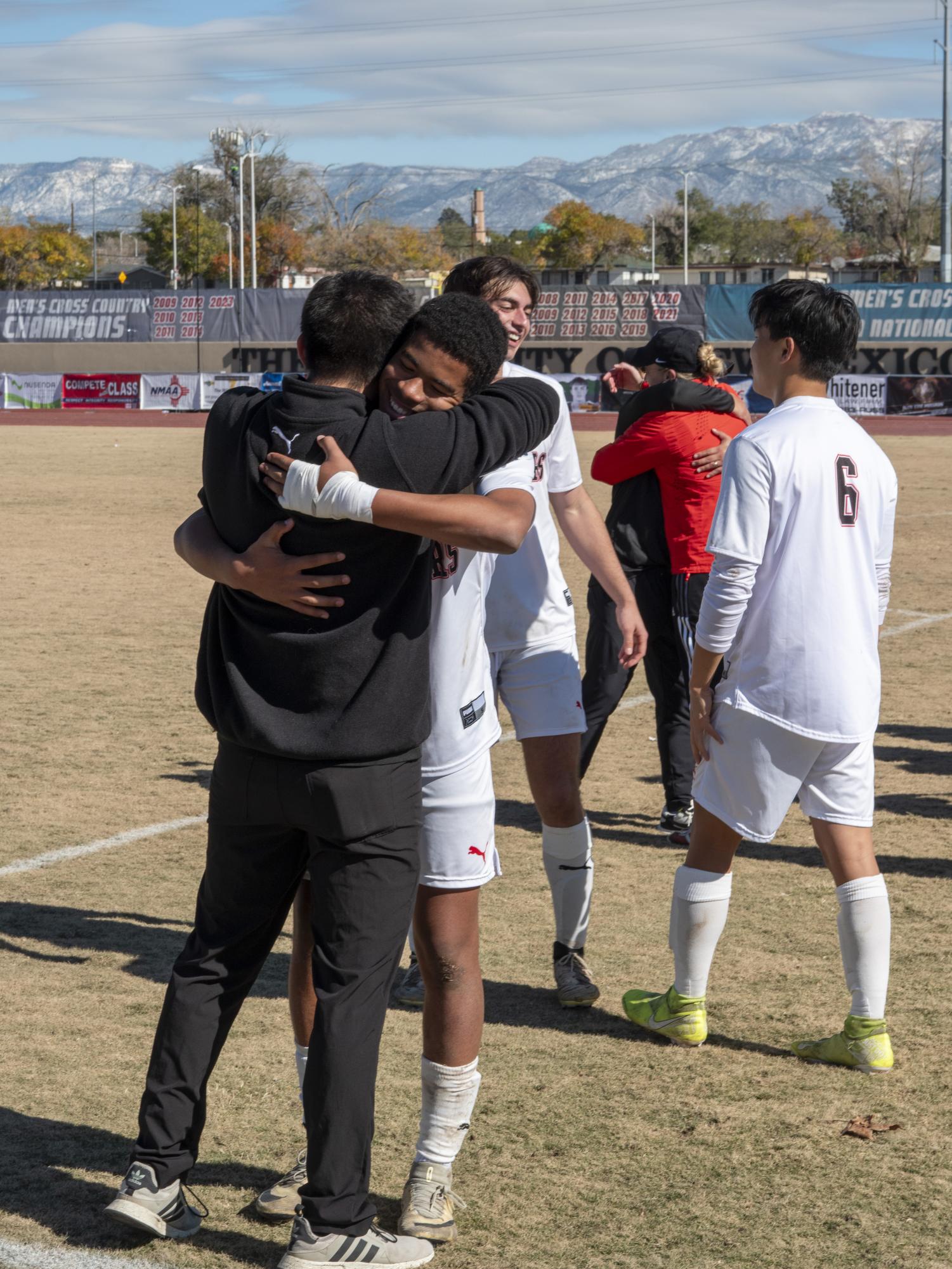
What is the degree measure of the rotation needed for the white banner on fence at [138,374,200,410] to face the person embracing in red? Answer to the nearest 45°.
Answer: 0° — it already faces them

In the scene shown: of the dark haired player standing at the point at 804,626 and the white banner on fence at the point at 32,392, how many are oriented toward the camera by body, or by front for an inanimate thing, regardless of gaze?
1

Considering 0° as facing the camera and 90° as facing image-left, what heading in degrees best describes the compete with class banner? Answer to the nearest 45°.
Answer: approximately 0°

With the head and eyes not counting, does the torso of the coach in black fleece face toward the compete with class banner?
yes

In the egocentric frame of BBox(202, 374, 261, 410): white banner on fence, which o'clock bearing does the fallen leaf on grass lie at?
The fallen leaf on grass is roughly at 12 o'clock from the white banner on fence.

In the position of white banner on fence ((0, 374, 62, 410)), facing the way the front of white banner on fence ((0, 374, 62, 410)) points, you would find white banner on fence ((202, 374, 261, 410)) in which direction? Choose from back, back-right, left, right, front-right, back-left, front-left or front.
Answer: front-left

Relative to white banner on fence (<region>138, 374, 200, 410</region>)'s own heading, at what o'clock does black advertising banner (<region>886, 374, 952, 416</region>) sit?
The black advertising banner is roughly at 10 o'clock from the white banner on fence.

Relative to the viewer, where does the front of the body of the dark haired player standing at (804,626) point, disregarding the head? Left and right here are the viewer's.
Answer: facing away from the viewer and to the left of the viewer

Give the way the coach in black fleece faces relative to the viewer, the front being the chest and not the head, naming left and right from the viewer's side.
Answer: facing away from the viewer

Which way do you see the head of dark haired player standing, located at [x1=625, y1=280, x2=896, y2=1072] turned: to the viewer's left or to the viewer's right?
to the viewer's left
